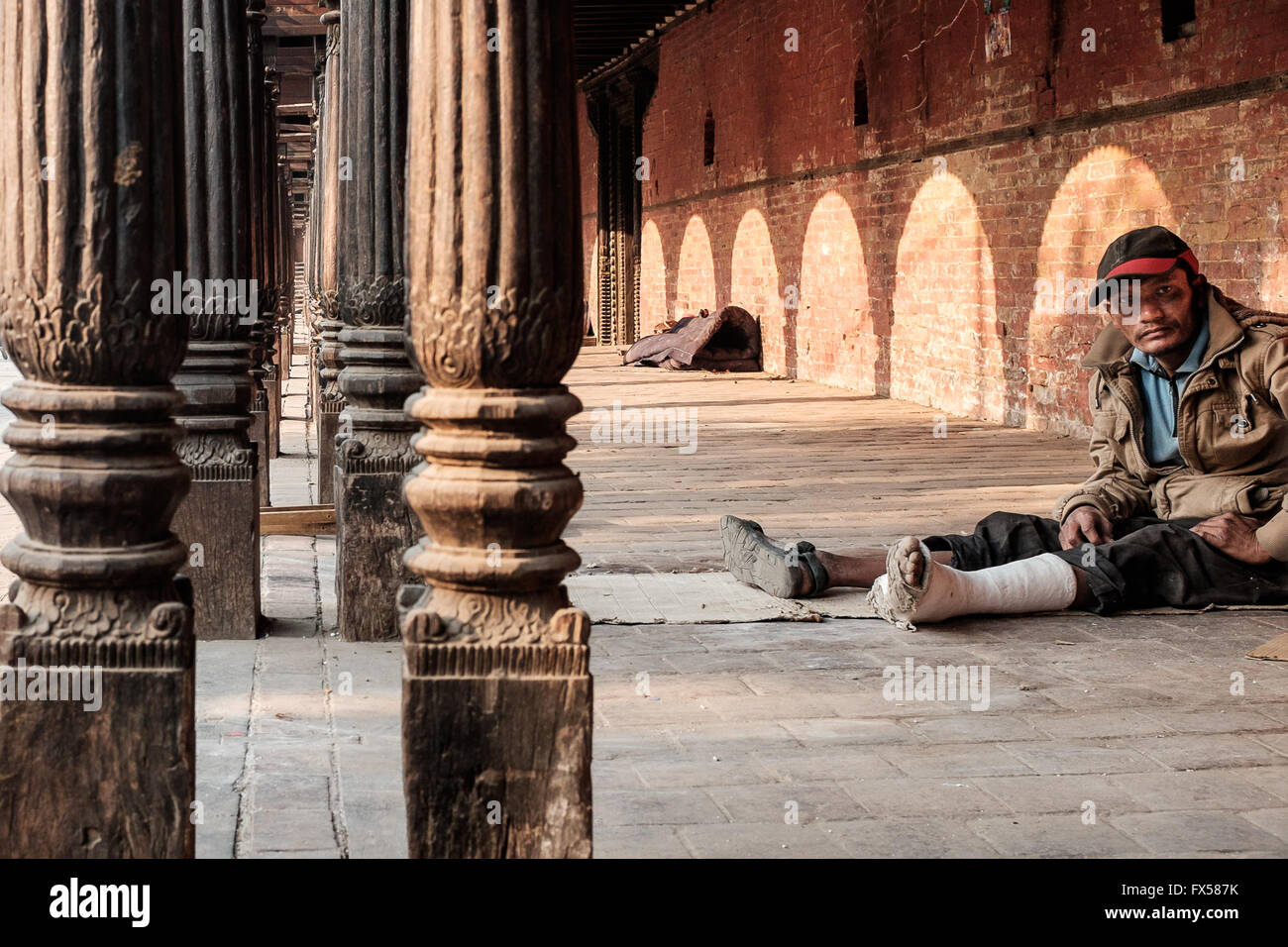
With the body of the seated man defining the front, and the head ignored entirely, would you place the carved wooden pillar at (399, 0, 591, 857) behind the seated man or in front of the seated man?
in front

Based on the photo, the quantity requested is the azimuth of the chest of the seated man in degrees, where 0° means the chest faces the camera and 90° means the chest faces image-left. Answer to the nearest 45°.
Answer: approximately 45°

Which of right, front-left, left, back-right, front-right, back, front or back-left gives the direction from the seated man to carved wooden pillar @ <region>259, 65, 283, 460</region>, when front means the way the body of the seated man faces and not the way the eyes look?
right

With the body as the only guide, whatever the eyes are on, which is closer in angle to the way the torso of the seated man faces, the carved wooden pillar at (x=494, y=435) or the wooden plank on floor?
the carved wooden pillar

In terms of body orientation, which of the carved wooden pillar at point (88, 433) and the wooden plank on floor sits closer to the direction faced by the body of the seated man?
the carved wooden pillar

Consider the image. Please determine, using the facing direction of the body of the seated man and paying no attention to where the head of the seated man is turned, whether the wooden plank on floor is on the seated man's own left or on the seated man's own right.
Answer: on the seated man's own right
